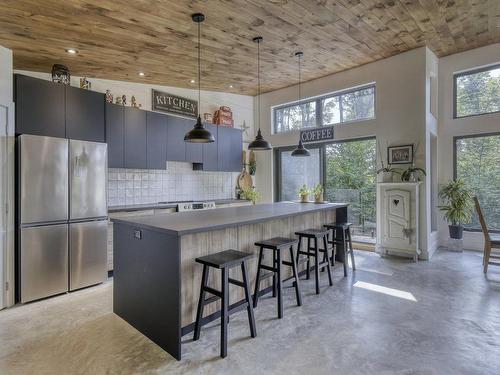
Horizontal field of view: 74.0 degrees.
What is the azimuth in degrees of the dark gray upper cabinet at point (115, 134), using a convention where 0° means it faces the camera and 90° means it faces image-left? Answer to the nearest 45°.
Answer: approximately 315°

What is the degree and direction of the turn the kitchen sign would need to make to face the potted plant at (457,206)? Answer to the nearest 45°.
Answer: approximately 45° to its left

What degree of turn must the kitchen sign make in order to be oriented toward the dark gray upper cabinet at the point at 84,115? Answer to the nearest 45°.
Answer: approximately 90° to its right

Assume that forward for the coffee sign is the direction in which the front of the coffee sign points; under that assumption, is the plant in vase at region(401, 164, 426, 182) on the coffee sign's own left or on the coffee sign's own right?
on the coffee sign's own left

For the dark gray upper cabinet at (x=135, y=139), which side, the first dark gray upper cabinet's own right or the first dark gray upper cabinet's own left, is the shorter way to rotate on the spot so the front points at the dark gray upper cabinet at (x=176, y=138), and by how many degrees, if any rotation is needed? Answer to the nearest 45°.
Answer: approximately 90° to the first dark gray upper cabinet's own left
